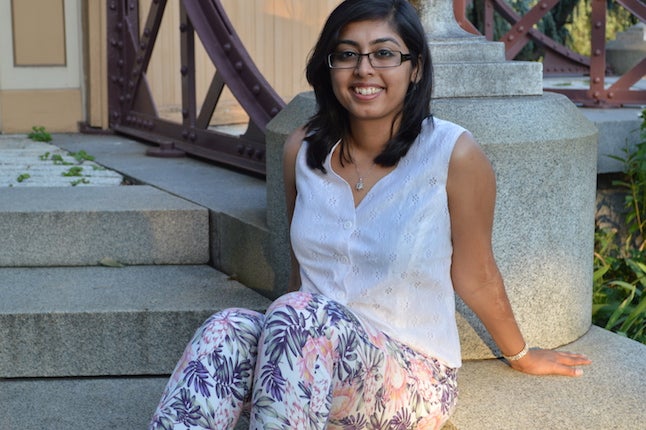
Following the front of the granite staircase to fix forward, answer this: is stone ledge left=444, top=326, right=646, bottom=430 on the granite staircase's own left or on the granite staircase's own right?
on the granite staircase's own left

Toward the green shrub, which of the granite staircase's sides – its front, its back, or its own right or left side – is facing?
left

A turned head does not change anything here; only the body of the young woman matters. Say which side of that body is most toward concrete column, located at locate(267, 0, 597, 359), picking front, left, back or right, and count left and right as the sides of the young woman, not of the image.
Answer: back

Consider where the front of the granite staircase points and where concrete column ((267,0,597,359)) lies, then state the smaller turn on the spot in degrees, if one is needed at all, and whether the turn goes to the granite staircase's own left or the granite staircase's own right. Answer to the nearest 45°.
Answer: approximately 45° to the granite staircase's own left

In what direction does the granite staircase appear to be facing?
toward the camera

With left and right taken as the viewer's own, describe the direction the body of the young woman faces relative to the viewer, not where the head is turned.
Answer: facing the viewer and to the left of the viewer
